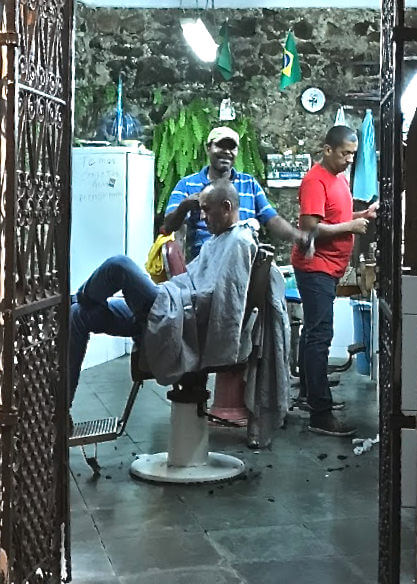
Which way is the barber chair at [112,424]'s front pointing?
to the viewer's left

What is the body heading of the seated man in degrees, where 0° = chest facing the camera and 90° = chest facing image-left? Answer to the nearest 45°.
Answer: approximately 90°

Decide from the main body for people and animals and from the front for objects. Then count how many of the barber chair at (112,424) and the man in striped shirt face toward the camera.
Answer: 1

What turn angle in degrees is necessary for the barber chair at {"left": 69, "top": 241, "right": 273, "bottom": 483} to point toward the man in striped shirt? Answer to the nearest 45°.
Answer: approximately 90° to its right

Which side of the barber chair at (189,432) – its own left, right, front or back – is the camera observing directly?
left

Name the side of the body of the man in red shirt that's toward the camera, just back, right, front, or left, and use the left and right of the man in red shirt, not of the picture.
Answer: right

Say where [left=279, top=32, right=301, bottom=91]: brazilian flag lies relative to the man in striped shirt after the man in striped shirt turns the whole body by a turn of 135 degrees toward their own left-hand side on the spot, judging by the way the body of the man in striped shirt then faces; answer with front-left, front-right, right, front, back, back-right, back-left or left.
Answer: front-left

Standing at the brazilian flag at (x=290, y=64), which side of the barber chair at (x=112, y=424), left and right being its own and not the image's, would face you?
right

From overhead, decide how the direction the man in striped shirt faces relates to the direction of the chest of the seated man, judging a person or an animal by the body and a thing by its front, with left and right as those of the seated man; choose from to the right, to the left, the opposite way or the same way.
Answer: to the left

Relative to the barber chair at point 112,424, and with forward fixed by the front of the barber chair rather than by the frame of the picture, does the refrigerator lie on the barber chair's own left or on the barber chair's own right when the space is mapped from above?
on the barber chair's own right
